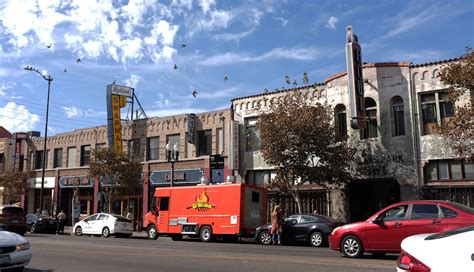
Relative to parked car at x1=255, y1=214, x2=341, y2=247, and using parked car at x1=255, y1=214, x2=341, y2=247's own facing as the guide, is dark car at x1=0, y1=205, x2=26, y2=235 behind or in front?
in front

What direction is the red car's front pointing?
to the viewer's left

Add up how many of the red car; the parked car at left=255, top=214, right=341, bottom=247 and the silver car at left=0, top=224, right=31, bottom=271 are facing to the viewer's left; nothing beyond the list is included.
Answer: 2

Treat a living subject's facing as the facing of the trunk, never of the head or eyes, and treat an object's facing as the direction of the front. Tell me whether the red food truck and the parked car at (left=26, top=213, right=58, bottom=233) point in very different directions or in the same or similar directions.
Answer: same or similar directions

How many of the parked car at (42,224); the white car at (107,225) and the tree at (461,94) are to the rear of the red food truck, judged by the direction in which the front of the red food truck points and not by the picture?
1

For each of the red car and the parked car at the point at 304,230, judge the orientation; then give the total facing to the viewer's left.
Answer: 2

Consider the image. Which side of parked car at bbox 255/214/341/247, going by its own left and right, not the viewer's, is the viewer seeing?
left

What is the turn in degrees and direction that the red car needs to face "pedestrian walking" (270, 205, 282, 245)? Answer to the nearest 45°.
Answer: approximately 45° to its right

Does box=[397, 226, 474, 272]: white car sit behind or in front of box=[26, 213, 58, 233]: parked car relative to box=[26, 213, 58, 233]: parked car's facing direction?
behind

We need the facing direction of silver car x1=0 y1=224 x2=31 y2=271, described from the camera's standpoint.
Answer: facing the viewer and to the right of the viewer

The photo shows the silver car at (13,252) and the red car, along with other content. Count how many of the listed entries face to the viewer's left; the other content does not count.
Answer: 1

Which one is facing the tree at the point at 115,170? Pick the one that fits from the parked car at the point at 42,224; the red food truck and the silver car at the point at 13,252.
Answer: the red food truck

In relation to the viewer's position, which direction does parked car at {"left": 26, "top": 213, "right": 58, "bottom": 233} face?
facing away from the viewer and to the left of the viewer
